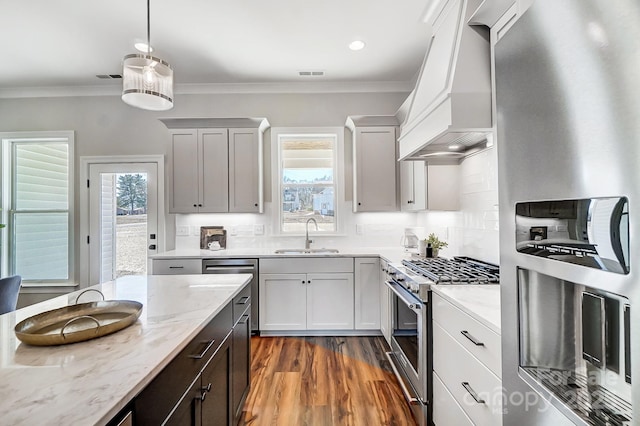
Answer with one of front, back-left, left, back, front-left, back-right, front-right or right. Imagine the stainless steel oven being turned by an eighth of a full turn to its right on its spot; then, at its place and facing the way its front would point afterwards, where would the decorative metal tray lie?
left

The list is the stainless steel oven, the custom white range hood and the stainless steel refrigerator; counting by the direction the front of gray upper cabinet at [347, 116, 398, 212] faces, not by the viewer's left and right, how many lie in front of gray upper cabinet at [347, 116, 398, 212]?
3

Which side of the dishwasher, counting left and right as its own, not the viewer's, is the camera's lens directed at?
front

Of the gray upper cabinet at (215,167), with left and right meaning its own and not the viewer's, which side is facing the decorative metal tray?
front

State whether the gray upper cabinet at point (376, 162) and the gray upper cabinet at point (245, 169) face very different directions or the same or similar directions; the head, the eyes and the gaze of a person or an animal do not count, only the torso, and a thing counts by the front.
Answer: same or similar directions

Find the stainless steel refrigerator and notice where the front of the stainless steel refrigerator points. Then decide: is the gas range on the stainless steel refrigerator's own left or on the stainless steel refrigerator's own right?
on the stainless steel refrigerator's own right

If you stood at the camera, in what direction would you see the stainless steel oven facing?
facing to the left of the viewer

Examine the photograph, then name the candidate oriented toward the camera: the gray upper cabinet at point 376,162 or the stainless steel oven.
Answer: the gray upper cabinet

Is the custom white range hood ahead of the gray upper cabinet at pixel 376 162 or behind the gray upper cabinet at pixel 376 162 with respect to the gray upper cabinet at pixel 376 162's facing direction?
ahead

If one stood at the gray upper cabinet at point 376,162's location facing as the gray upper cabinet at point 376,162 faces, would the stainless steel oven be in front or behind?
in front

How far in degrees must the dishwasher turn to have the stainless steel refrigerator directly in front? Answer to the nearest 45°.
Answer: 0° — it already faces it

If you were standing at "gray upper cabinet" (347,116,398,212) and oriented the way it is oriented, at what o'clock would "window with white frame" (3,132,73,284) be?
The window with white frame is roughly at 3 o'clock from the gray upper cabinet.

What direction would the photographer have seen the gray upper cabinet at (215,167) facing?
facing the viewer

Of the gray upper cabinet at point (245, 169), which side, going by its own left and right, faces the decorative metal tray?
front

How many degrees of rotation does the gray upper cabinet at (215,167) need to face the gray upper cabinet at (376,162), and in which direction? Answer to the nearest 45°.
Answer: approximately 90° to its left

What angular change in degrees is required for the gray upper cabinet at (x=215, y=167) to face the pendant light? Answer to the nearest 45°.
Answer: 0° — it already faces it

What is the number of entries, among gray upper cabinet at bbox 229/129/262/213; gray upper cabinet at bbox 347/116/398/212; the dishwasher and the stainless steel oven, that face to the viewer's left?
1

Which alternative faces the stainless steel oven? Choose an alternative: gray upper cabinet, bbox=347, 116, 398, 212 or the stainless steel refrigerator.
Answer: the gray upper cabinet

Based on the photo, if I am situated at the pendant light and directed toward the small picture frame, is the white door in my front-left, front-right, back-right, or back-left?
front-left

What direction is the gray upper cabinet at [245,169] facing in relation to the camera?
toward the camera
